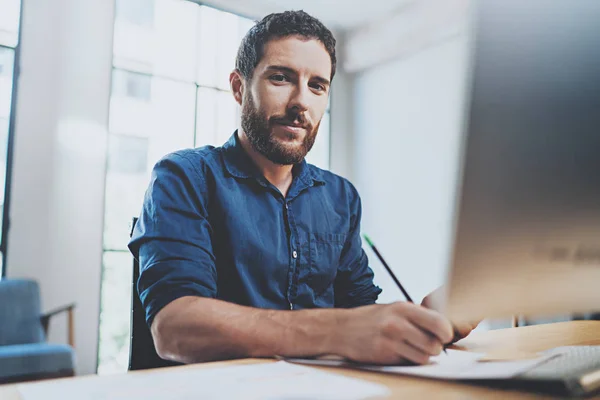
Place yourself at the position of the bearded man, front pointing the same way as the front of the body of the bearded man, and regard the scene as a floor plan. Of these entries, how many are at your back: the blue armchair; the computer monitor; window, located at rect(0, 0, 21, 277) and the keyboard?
2

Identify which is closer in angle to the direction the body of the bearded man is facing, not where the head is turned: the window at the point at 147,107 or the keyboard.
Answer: the keyboard

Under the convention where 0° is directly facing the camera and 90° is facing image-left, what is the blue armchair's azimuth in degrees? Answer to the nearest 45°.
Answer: approximately 315°

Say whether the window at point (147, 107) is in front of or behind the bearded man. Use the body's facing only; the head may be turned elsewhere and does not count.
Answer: behind

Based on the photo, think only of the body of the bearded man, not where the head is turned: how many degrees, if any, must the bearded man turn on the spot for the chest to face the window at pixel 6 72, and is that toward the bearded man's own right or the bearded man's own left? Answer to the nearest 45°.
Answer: approximately 180°
